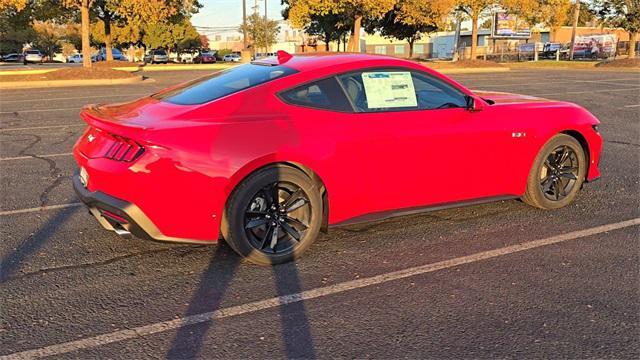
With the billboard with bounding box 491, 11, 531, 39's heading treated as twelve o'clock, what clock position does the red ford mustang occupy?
The red ford mustang is roughly at 12 o'clock from the billboard.

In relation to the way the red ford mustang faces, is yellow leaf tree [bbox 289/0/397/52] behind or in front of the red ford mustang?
in front

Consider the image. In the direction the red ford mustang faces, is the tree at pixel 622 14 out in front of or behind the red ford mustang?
in front

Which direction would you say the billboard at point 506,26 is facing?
toward the camera

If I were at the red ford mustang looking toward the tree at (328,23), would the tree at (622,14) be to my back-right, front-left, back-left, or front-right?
front-right

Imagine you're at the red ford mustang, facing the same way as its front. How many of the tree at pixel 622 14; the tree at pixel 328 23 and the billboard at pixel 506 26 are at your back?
0

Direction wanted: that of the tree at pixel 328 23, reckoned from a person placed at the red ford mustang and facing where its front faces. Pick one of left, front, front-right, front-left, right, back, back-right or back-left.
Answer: front-left

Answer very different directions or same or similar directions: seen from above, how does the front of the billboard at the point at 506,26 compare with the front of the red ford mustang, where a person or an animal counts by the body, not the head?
very different directions

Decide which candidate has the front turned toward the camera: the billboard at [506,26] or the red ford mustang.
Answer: the billboard

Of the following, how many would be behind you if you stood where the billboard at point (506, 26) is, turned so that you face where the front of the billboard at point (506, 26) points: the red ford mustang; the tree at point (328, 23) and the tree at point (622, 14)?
0

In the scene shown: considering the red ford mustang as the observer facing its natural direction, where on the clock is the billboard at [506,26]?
The billboard is roughly at 11 o'clock from the red ford mustang.

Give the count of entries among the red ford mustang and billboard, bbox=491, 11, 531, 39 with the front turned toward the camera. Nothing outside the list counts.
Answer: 1

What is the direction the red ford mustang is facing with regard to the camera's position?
facing away from the viewer and to the right of the viewer

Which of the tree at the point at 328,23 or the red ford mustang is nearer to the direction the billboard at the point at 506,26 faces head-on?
the red ford mustang

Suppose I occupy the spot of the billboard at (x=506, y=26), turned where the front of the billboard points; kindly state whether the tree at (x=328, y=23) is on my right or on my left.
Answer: on my right
